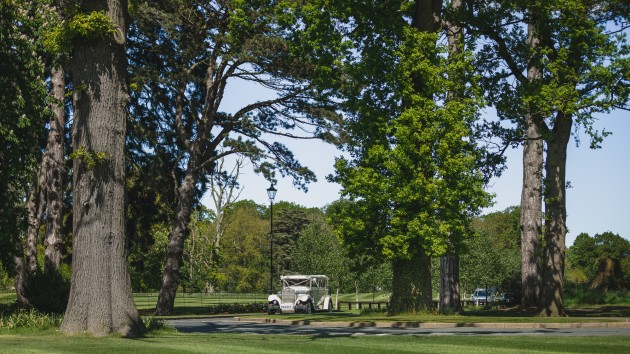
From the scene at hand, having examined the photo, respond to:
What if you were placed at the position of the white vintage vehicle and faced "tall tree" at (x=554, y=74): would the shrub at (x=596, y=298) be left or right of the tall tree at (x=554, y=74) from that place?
left

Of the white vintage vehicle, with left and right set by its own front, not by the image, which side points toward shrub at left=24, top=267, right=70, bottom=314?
right

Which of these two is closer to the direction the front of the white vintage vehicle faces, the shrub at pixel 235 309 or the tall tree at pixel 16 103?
the tall tree

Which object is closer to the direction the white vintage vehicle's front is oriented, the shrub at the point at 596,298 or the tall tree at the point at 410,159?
the tall tree

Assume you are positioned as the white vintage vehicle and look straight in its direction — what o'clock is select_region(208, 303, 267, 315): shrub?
The shrub is roughly at 2 o'clock from the white vintage vehicle.

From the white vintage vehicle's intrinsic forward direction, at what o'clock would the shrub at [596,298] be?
The shrub is roughly at 8 o'clock from the white vintage vehicle.

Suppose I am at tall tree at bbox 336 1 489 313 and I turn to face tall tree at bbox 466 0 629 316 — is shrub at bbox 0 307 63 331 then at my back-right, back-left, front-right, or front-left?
back-right

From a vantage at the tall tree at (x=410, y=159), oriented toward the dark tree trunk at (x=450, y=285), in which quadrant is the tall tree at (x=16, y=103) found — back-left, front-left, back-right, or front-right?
back-left

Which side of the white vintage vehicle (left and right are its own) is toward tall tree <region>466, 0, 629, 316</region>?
left

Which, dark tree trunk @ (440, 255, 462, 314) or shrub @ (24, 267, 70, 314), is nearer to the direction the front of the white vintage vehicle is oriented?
the shrub

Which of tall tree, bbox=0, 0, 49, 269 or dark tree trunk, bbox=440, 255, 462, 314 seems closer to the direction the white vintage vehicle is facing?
the tall tree
